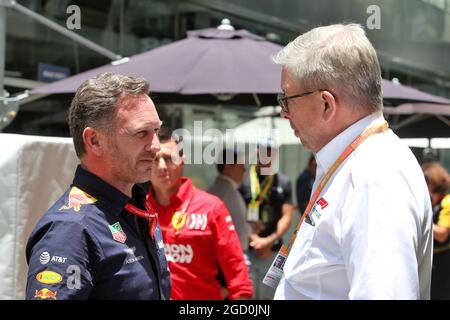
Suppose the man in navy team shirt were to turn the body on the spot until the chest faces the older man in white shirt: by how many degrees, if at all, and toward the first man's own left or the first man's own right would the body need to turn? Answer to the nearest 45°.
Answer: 0° — they already face them

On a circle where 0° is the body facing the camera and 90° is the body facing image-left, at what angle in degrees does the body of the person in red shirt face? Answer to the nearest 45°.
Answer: approximately 45°

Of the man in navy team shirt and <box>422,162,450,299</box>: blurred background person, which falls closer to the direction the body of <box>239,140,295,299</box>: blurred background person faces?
the man in navy team shirt

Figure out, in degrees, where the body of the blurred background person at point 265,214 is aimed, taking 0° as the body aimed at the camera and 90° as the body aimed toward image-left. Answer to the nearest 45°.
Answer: approximately 45°

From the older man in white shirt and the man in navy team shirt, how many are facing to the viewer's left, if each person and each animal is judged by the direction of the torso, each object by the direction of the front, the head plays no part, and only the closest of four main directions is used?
1

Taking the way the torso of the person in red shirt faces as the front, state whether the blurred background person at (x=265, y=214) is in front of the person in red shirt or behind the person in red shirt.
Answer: behind

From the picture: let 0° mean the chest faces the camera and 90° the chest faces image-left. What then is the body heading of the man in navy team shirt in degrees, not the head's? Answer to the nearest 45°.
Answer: approximately 315°

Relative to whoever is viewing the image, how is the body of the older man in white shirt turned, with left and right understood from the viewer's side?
facing to the left of the viewer

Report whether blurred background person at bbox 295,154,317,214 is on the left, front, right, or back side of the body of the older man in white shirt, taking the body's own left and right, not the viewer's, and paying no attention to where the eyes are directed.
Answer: right

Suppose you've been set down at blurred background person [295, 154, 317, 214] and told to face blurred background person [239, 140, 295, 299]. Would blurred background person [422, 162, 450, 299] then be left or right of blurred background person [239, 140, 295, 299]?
left

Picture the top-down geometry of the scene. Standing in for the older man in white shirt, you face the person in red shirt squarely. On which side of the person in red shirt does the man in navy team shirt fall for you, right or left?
left
